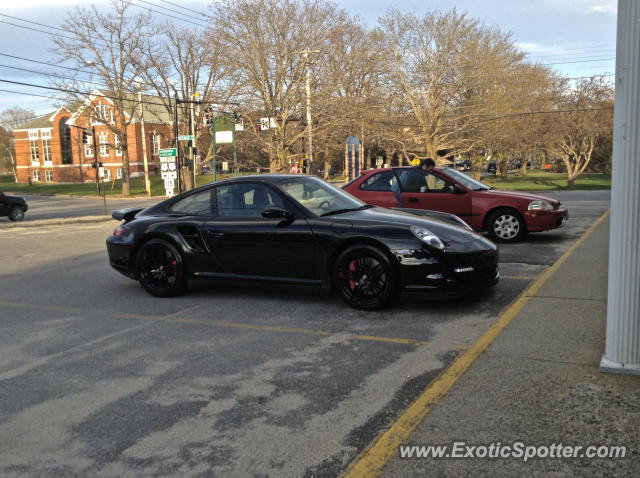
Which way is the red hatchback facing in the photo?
to the viewer's right

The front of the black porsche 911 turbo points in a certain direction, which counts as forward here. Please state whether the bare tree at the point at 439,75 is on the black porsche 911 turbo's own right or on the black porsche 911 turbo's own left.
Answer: on the black porsche 911 turbo's own left

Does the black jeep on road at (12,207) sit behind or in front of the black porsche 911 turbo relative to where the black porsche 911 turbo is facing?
behind

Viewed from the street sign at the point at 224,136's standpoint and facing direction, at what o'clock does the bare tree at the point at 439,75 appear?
The bare tree is roughly at 8 o'clock from the street sign.

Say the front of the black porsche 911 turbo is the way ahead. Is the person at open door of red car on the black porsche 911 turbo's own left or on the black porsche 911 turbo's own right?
on the black porsche 911 turbo's own left
